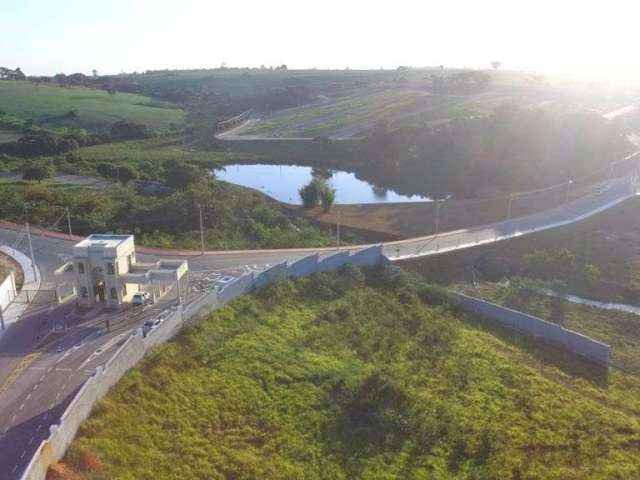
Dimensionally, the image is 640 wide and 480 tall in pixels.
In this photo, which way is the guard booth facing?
toward the camera

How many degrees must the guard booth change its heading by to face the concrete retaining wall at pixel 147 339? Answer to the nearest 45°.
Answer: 0° — it already faces it

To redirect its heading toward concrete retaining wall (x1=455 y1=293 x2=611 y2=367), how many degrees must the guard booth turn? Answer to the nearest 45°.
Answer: approximately 90° to its left

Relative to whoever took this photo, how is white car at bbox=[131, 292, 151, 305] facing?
facing the viewer and to the left of the viewer
